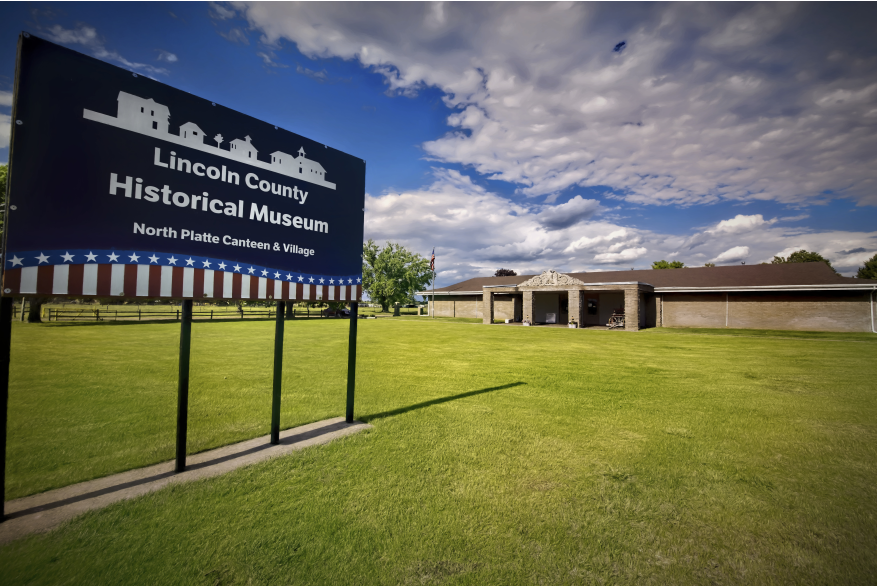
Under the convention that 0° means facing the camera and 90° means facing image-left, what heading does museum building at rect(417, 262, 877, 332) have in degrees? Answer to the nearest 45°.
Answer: approximately 45°

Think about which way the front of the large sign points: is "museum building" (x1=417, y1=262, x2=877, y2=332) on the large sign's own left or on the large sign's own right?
on the large sign's own left

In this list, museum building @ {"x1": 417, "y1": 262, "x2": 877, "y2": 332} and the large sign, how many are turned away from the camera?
0

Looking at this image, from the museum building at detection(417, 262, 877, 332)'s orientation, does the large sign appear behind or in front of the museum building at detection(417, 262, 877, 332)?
in front

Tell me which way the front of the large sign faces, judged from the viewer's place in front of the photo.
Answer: facing the viewer and to the right of the viewer
